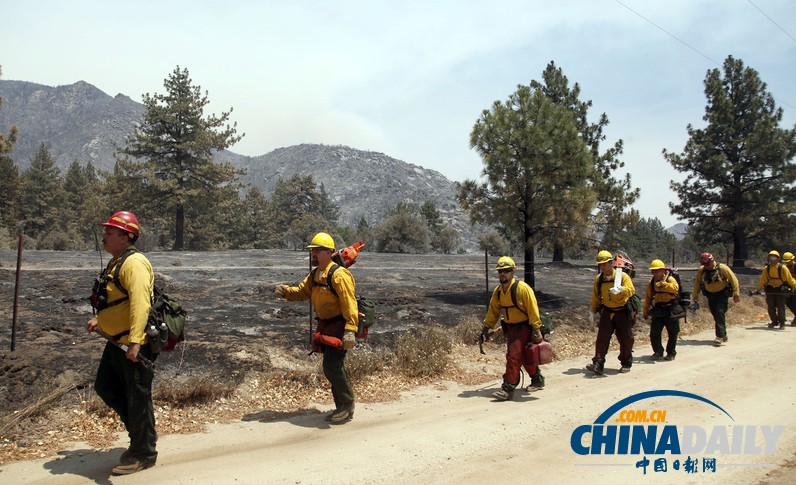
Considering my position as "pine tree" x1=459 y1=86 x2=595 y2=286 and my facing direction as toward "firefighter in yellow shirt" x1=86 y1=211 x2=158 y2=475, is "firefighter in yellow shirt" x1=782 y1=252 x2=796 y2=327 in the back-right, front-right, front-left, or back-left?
front-left

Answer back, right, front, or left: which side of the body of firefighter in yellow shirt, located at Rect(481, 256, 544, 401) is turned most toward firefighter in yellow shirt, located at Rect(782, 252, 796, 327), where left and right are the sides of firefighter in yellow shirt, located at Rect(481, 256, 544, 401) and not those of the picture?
back

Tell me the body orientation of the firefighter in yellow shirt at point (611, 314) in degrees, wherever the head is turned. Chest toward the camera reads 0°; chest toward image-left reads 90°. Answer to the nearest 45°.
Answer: approximately 45°

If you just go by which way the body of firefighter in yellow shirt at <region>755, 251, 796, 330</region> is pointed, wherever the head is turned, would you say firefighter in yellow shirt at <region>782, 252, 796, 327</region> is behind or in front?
behind

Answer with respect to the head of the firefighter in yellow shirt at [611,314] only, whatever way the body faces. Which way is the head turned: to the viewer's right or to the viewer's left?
to the viewer's left

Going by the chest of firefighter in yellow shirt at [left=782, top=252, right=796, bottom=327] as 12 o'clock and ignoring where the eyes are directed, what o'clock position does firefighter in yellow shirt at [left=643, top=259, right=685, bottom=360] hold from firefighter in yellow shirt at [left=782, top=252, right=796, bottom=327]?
firefighter in yellow shirt at [left=643, top=259, right=685, bottom=360] is roughly at 11 o'clock from firefighter in yellow shirt at [left=782, top=252, right=796, bottom=327].

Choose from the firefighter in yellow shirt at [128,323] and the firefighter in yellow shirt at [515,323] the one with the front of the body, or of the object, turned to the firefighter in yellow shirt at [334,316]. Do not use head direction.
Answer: the firefighter in yellow shirt at [515,323]

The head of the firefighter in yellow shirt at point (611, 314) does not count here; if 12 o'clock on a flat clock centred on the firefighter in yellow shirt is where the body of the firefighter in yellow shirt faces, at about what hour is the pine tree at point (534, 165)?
The pine tree is roughly at 4 o'clock from the firefighter in yellow shirt.
